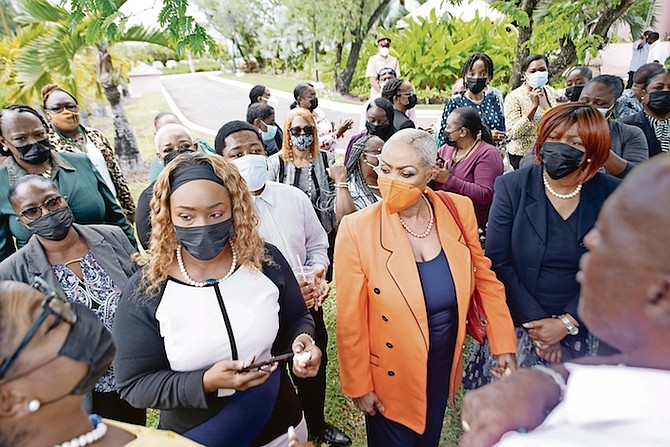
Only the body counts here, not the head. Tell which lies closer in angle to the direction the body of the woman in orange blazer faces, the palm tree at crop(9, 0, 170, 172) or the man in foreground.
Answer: the man in foreground

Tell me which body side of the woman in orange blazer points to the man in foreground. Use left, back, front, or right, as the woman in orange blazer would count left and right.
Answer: front

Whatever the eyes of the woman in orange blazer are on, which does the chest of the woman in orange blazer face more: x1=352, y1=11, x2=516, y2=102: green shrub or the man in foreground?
the man in foreground

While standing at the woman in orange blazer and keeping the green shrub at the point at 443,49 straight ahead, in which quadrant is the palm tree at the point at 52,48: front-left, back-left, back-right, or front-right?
front-left

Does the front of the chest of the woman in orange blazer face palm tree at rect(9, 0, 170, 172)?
no

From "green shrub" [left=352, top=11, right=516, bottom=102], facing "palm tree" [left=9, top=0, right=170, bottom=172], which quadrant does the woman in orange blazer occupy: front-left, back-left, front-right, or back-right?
front-left

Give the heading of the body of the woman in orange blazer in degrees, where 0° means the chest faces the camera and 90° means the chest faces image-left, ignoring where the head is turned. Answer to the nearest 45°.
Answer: approximately 0°

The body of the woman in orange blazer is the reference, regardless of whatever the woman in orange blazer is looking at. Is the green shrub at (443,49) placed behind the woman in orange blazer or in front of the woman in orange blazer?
behind
